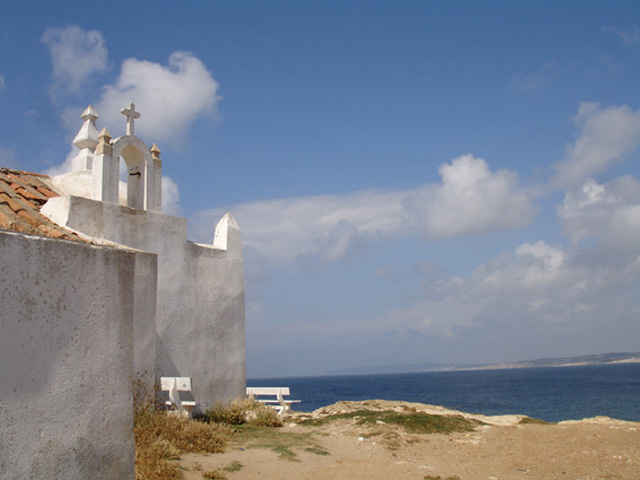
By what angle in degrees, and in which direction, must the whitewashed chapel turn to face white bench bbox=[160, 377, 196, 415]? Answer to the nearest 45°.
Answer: approximately 45° to its left
